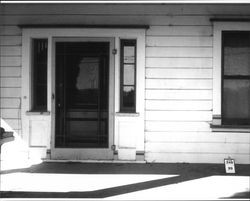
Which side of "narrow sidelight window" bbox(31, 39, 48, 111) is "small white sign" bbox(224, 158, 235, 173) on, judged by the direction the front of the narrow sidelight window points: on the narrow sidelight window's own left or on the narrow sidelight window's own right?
on the narrow sidelight window's own left

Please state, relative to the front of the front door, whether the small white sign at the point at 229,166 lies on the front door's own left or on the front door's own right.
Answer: on the front door's own left

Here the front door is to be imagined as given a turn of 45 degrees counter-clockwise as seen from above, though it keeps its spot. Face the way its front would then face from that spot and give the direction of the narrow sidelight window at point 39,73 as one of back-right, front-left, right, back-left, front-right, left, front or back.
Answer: back-right

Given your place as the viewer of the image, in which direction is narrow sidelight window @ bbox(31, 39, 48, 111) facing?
facing the viewer
